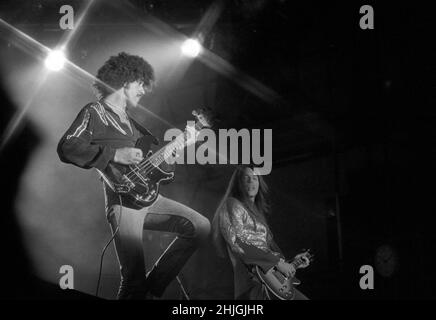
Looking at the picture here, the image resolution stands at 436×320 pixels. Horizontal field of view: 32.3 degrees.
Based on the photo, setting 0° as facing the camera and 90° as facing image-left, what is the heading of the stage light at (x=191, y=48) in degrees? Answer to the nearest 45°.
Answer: approximately 0°

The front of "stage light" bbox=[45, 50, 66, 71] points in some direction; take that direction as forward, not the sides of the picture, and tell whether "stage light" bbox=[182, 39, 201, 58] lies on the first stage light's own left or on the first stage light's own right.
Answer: on the first stage light's own left

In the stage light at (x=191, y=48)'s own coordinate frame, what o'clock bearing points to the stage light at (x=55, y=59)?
the stage light at (x=55, y=59) is roughly at 3 o'clock from the stage light at (x=191, y=48).

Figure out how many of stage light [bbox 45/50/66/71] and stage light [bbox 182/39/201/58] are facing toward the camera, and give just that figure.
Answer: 2
